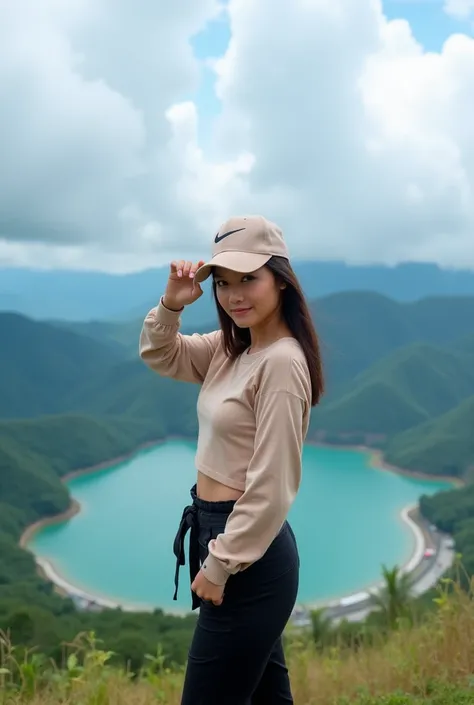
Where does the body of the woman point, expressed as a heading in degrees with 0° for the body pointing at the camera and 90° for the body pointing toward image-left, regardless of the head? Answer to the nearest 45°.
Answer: approximately 45°
